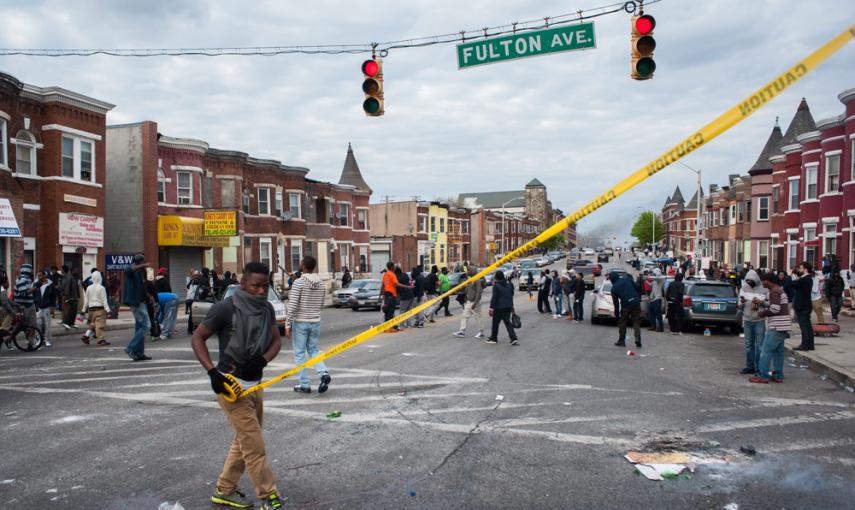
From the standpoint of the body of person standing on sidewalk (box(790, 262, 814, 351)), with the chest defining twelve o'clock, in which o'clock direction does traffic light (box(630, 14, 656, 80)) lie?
The traffic light is roughly at 10 o'clock from the person standing on sidewalk.

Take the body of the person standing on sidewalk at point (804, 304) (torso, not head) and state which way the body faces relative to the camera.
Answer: to the viewer's left

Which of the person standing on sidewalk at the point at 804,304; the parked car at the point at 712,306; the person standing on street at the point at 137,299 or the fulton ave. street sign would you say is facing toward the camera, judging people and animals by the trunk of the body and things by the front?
the fulton ave. street sign

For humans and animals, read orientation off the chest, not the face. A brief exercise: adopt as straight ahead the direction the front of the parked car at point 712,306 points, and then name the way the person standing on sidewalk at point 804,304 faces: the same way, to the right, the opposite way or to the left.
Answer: to the left

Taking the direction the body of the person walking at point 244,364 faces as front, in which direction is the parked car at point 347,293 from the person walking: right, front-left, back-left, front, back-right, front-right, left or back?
back-left

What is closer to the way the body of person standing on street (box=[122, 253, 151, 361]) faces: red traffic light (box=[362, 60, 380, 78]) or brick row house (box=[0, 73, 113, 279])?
the red traffic light

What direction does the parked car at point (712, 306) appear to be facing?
away from the camera

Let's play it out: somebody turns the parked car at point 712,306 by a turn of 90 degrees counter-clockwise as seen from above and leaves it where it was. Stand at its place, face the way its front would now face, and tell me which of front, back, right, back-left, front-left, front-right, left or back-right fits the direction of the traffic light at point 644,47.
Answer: left
